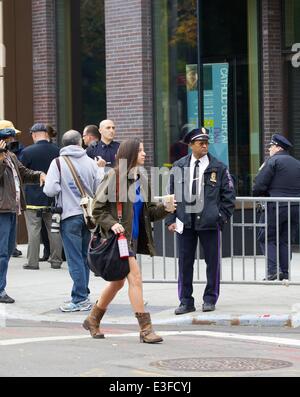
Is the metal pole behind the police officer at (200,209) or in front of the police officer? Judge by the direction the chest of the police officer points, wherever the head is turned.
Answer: behind

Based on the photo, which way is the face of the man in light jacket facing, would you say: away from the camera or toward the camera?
away from the camera

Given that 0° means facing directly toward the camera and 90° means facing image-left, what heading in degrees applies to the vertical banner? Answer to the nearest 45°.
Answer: approximately 0°

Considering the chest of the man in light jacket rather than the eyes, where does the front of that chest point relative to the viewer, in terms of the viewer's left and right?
facing away from the viewer and to the left of the viewer

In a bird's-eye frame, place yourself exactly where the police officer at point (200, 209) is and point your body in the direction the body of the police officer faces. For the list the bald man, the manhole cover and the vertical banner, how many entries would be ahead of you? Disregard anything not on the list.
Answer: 1

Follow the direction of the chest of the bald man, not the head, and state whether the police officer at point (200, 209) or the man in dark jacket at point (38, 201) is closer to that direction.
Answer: the police officer

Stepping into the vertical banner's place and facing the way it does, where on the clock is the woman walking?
The woman walking is roughly at 12 o'clock from the vertical banner.

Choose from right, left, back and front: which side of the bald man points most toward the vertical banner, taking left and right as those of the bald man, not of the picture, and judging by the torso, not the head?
left

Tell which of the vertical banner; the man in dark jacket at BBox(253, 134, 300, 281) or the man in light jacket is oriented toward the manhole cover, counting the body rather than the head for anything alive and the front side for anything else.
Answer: the vertical banner

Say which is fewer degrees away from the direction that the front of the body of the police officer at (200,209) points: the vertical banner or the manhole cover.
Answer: the manhole cover

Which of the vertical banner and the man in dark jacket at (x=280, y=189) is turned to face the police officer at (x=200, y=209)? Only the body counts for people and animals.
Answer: the vertical banner

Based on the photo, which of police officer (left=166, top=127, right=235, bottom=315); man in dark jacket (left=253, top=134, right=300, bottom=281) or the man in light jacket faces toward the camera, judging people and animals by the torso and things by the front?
the police officer

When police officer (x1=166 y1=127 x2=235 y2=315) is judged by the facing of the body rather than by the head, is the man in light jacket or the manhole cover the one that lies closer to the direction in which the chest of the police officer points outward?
the manhole cover

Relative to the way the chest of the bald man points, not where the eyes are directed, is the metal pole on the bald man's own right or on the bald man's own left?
on the bald man's own left
